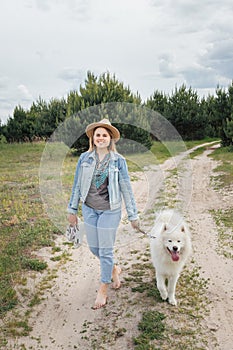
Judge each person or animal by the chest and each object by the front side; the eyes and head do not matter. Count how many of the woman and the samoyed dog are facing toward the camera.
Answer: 2

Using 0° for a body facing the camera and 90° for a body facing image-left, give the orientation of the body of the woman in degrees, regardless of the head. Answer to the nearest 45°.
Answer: approximately 0°

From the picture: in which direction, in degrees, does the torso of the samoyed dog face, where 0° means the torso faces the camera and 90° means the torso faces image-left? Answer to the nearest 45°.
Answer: approximately 0°
